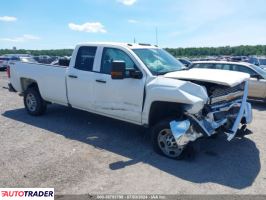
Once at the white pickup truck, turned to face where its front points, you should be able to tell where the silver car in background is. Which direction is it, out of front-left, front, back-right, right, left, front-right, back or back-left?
left

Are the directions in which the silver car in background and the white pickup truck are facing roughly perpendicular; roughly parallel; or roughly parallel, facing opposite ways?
roughly parallel

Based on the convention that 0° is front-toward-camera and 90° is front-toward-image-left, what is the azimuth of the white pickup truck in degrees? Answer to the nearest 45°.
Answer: approximately 315°
